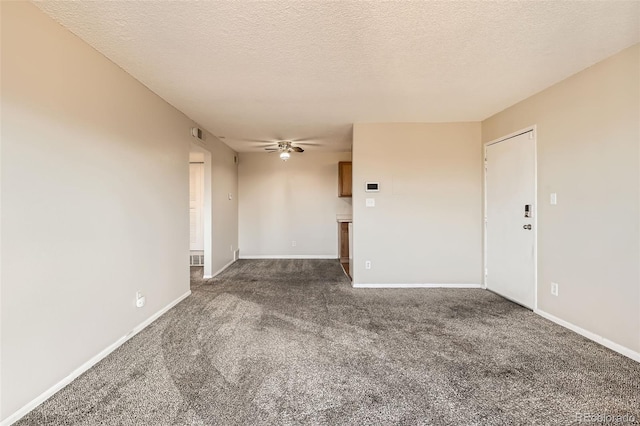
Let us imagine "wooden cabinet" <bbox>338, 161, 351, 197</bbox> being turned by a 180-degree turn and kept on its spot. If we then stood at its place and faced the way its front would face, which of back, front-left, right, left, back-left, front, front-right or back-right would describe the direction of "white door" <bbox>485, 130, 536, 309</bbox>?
back-right

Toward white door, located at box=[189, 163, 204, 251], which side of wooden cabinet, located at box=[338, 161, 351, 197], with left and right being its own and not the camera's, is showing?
right

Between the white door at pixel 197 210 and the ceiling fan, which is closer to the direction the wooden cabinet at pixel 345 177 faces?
the ceiling fan

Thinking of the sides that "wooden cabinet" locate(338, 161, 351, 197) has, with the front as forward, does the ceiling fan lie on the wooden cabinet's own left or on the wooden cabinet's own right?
on the wooden cabinet's own right

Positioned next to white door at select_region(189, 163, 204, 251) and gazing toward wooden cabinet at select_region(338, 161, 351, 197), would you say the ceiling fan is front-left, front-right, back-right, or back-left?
front-right

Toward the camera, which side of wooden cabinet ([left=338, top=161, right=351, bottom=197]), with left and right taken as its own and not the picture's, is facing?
front
